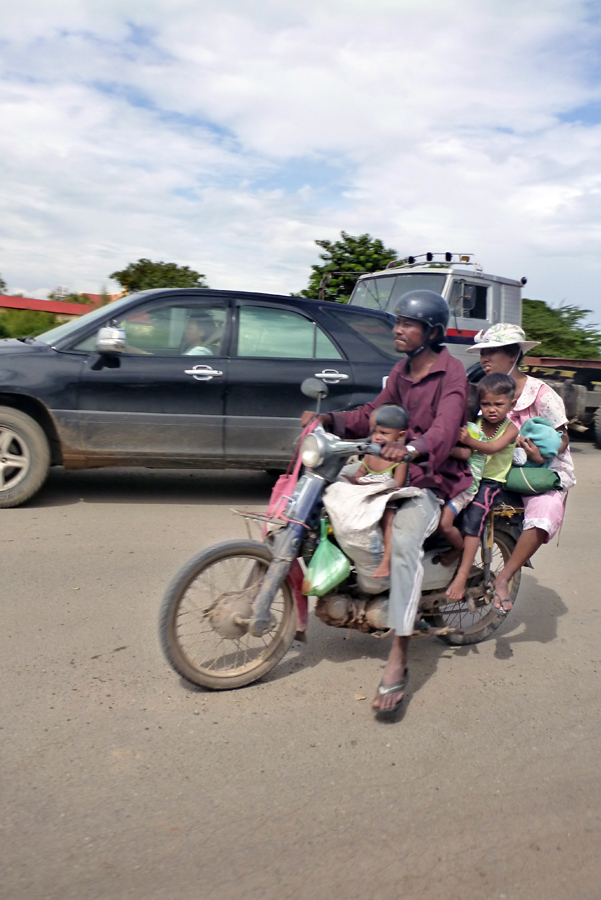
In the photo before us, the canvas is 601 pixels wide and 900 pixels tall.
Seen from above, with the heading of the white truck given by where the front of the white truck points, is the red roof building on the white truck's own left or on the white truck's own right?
on the white truck's own right

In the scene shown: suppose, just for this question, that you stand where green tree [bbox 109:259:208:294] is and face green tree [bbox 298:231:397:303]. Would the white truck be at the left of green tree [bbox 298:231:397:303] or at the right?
right

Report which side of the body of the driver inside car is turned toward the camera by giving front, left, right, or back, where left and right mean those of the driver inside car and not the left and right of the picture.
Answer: left

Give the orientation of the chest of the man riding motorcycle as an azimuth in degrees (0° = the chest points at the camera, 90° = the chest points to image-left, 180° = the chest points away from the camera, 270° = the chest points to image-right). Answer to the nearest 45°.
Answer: approximately 45°

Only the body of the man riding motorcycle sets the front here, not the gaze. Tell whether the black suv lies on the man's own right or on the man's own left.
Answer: on the man's own right

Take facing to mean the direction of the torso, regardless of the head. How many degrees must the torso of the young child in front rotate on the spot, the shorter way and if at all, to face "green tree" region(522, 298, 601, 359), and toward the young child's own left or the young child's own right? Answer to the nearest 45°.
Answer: approximately 135° to the young child's own right

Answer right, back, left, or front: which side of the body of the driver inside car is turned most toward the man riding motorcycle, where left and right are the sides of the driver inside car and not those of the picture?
left

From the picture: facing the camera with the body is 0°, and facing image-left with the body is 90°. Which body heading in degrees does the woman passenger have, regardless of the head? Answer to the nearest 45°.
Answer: approximately 45°

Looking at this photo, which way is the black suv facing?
to the viewer's left

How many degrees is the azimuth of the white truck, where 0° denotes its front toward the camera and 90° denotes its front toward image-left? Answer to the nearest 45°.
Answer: approximately 45°
